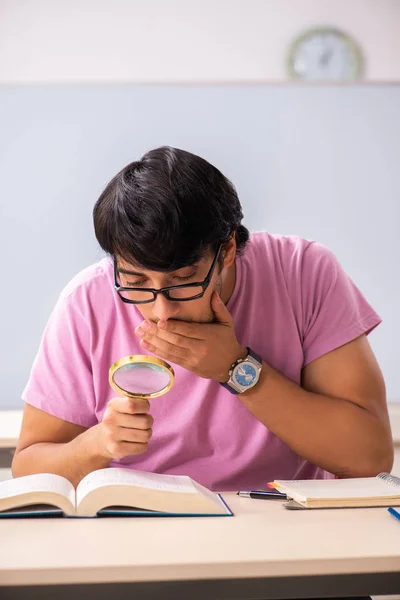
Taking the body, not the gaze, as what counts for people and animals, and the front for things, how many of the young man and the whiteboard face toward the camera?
2

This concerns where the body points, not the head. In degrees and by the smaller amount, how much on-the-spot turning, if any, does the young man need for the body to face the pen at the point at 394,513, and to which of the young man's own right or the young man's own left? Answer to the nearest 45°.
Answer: approximately 45° to the young man's own left

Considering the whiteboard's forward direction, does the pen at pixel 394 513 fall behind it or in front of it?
in front

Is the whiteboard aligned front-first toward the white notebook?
yes

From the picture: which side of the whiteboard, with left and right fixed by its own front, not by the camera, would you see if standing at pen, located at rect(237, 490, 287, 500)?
front

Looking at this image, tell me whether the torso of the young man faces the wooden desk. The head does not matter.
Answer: yes

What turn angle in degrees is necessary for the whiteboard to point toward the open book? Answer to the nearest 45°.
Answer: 0° — it already faces it

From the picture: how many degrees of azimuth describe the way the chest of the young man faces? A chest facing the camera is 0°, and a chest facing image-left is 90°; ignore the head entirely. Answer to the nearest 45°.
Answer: approximately 0°

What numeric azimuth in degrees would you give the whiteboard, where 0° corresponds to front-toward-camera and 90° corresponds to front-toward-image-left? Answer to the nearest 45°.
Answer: approximately 0°

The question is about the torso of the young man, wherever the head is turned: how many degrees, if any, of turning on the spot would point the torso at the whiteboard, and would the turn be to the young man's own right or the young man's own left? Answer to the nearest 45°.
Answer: approximately 180°

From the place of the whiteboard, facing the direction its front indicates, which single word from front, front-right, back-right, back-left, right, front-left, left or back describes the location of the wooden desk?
front
